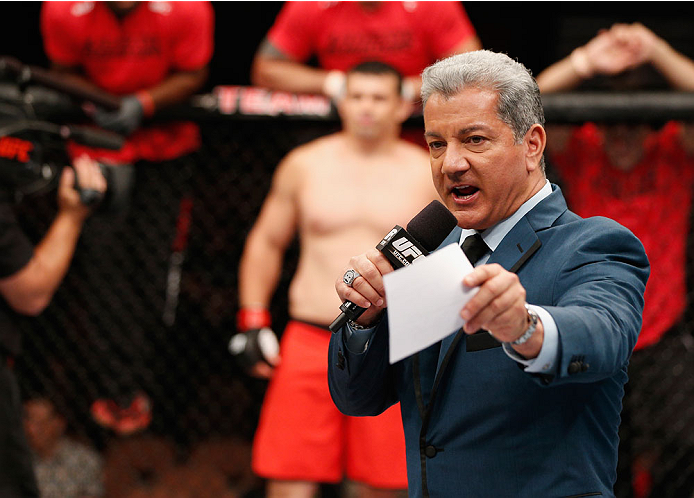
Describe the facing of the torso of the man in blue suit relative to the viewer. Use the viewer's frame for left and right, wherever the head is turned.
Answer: facing the viewer and to the left of the viewer

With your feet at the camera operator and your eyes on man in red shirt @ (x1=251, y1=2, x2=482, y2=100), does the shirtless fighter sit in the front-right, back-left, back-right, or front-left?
front-right

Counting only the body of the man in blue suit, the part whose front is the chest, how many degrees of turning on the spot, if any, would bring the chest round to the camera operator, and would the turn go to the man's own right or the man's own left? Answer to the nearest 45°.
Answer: approximately 90° to the man's own right

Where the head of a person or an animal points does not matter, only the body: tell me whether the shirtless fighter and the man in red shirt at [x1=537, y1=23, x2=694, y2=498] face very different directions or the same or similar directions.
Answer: same or similar directions

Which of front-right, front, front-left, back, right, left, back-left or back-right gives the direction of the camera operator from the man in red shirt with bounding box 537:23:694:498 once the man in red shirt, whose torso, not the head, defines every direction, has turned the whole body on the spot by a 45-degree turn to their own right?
front

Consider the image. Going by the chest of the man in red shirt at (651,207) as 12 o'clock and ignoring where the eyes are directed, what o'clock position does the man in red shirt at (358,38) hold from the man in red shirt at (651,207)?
the man in red shirt at (358,38) is roughly at 3 o'clock from the man in red shirt at (651,207).

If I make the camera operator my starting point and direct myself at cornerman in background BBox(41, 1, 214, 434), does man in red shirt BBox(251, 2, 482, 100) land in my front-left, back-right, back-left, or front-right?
front-right

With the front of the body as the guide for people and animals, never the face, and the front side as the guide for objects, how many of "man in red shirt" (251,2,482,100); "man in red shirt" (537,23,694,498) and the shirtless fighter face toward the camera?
3

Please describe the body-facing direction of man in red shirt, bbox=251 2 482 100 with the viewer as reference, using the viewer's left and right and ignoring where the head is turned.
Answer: facing the viewer

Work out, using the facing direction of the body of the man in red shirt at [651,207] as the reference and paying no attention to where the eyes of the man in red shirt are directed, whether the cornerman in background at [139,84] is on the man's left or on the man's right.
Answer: on the man's right

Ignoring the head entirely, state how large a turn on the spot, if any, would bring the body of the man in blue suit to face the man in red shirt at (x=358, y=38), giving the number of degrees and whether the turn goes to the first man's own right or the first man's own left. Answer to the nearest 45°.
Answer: approximately 135° to the first man's own right

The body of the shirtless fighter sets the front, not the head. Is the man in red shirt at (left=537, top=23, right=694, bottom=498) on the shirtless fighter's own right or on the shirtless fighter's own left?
on the shirtless fighter's own left

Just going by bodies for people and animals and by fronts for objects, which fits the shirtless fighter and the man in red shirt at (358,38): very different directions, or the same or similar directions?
same or similar directions

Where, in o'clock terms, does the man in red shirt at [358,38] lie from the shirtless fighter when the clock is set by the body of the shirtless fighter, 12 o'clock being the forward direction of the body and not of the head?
The man in red shirt is roughly at 6 o'clock from the shirtless fighter.
